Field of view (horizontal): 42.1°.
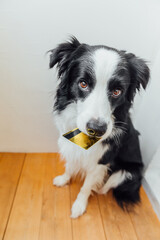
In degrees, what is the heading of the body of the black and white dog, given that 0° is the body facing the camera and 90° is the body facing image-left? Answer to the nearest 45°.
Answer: approximately 45°
